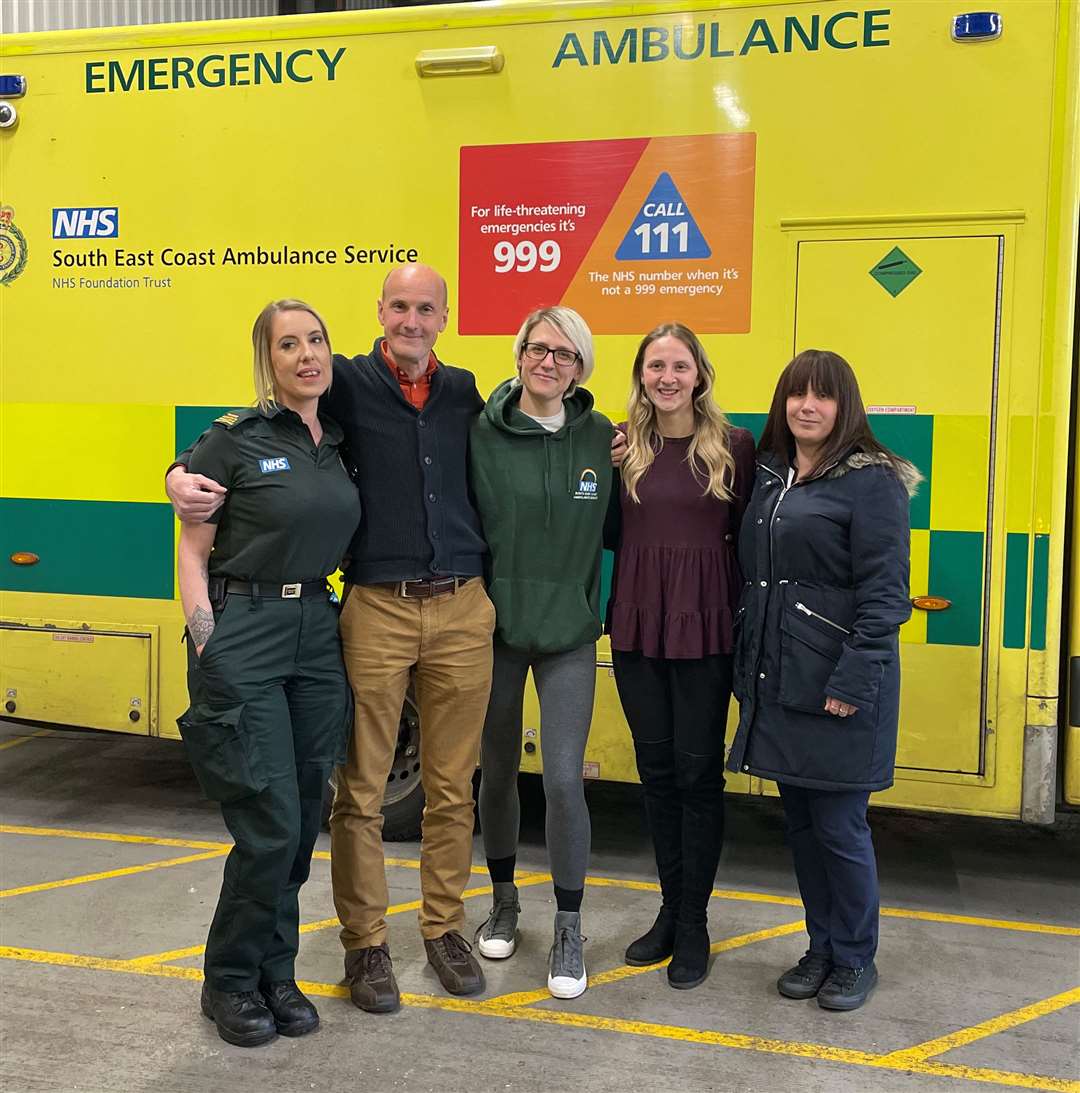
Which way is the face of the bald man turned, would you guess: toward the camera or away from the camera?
toward the camera

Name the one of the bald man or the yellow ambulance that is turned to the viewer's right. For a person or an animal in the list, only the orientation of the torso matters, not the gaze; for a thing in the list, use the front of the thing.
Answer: the yellow ambulance

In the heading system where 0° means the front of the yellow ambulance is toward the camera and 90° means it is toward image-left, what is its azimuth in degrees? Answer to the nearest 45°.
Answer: approximately 270°

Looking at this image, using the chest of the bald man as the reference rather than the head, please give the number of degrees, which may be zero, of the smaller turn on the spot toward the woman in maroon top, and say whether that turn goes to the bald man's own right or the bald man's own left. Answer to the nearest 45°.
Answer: approximately 90° to the bald man's own left

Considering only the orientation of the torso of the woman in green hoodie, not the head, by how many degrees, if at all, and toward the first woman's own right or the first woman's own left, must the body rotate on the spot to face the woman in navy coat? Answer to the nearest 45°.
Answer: approximately 90° to the first woman's own left

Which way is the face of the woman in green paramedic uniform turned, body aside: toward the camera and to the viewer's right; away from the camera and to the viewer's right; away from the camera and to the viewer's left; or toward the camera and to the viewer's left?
toward the camera and to the viewer's right

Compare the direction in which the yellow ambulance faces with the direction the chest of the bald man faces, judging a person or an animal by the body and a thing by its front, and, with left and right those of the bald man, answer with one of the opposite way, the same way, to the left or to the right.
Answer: to the left

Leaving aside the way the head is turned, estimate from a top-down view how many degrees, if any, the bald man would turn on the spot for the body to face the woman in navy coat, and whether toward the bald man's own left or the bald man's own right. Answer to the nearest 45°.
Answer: approximately 90° to the bald man's own left

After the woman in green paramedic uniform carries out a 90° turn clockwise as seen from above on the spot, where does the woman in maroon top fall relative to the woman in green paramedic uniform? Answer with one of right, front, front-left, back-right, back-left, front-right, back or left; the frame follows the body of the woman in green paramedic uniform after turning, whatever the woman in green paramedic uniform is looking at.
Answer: back-left

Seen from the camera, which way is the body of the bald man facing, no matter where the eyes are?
toward the camera

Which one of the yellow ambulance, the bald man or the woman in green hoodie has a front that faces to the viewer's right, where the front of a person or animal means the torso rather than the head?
the yellow ambulance

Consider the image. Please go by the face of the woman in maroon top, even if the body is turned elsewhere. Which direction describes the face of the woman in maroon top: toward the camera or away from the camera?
toward the camera

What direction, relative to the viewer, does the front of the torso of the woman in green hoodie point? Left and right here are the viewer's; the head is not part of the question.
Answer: facing the viewer
